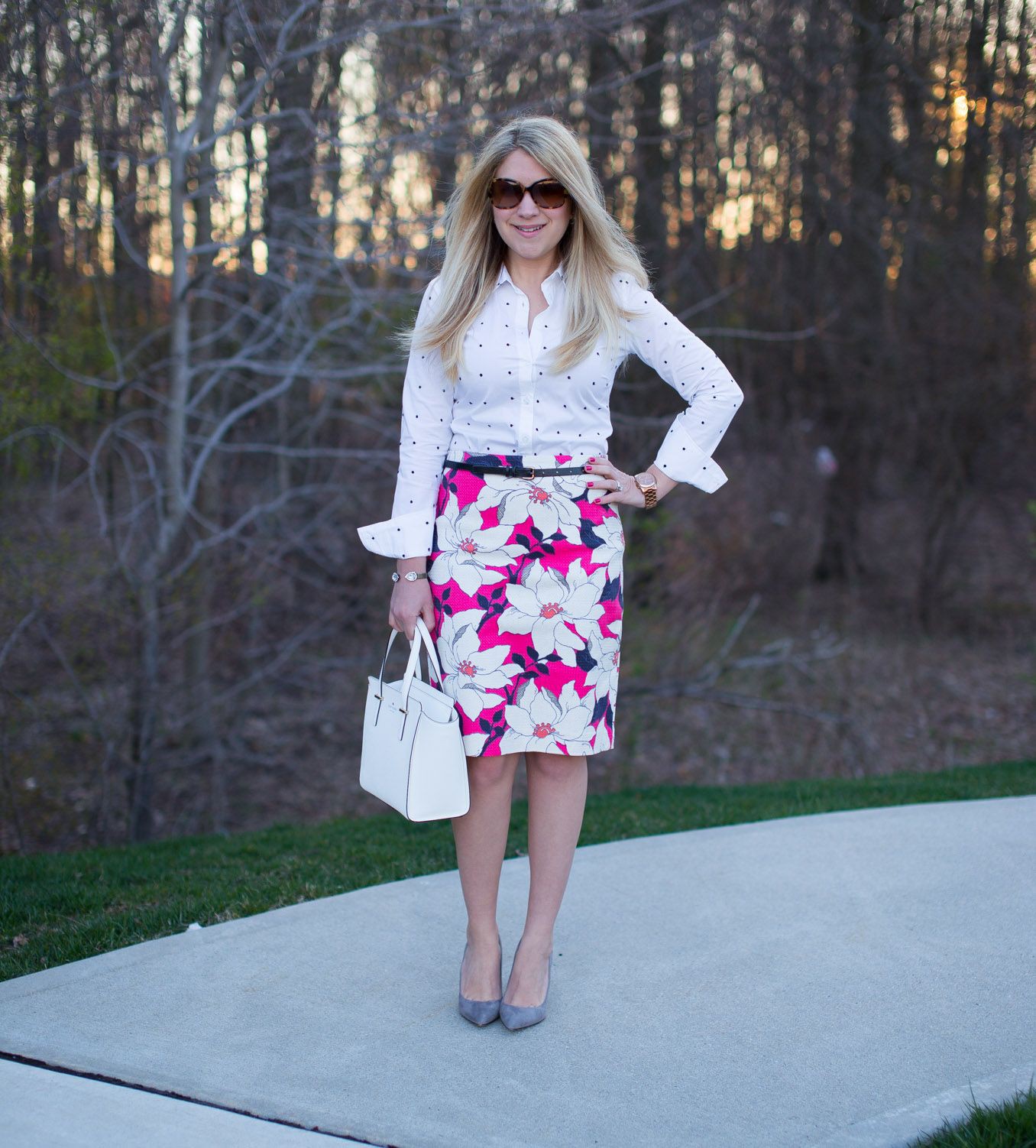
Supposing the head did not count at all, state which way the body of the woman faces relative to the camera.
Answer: toward the camera

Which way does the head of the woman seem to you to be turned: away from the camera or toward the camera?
toward the camera
